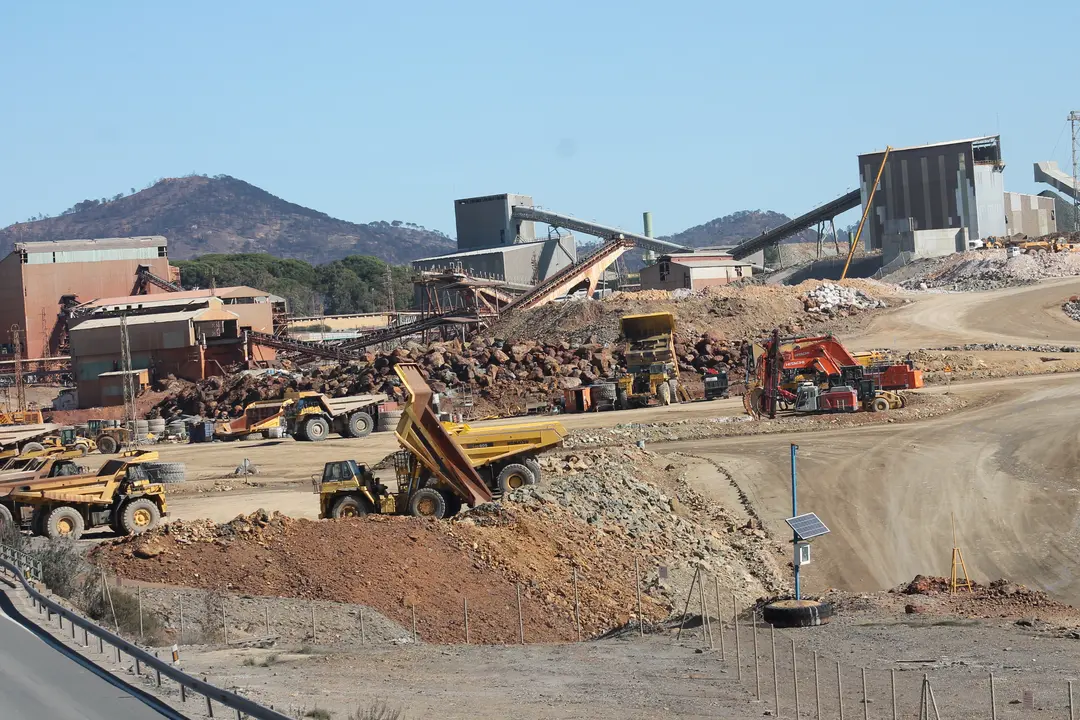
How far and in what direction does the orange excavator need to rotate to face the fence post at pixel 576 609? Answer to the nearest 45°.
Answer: approximately 90° to its left

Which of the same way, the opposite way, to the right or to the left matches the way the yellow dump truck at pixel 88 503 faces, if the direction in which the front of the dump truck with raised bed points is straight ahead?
the opposite way

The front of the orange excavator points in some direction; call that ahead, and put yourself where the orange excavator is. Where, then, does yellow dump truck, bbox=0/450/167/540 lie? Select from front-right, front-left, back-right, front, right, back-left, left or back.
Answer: front-left

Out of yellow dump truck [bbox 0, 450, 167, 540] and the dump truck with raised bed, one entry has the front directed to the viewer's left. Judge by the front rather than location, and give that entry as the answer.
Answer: the dump truck with raised bed

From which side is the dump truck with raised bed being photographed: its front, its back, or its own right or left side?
left

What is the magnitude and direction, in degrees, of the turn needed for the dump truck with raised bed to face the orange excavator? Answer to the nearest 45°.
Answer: approximately 135° to its right

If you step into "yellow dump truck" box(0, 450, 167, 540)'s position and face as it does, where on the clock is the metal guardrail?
The metal guardrail is roughly at 3 o'clock from the yellow dump truck.

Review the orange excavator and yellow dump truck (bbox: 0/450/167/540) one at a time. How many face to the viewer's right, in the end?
1

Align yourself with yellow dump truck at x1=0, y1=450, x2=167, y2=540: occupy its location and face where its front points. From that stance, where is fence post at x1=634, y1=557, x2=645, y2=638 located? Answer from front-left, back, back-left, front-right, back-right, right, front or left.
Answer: front-right

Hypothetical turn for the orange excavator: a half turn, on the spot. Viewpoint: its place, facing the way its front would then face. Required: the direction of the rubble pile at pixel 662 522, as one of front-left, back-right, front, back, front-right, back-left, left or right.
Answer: right

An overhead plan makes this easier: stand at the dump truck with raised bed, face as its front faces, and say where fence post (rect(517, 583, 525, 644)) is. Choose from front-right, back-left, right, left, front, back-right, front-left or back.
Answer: left

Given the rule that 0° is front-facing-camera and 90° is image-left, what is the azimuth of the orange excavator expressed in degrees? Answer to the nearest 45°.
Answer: approximately 90°

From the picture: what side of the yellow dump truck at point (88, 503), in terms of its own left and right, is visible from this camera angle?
right

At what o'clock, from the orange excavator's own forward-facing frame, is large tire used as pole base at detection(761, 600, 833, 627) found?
The large tire used as pole base is roughly at 9 o'clock from the orange excavator.
